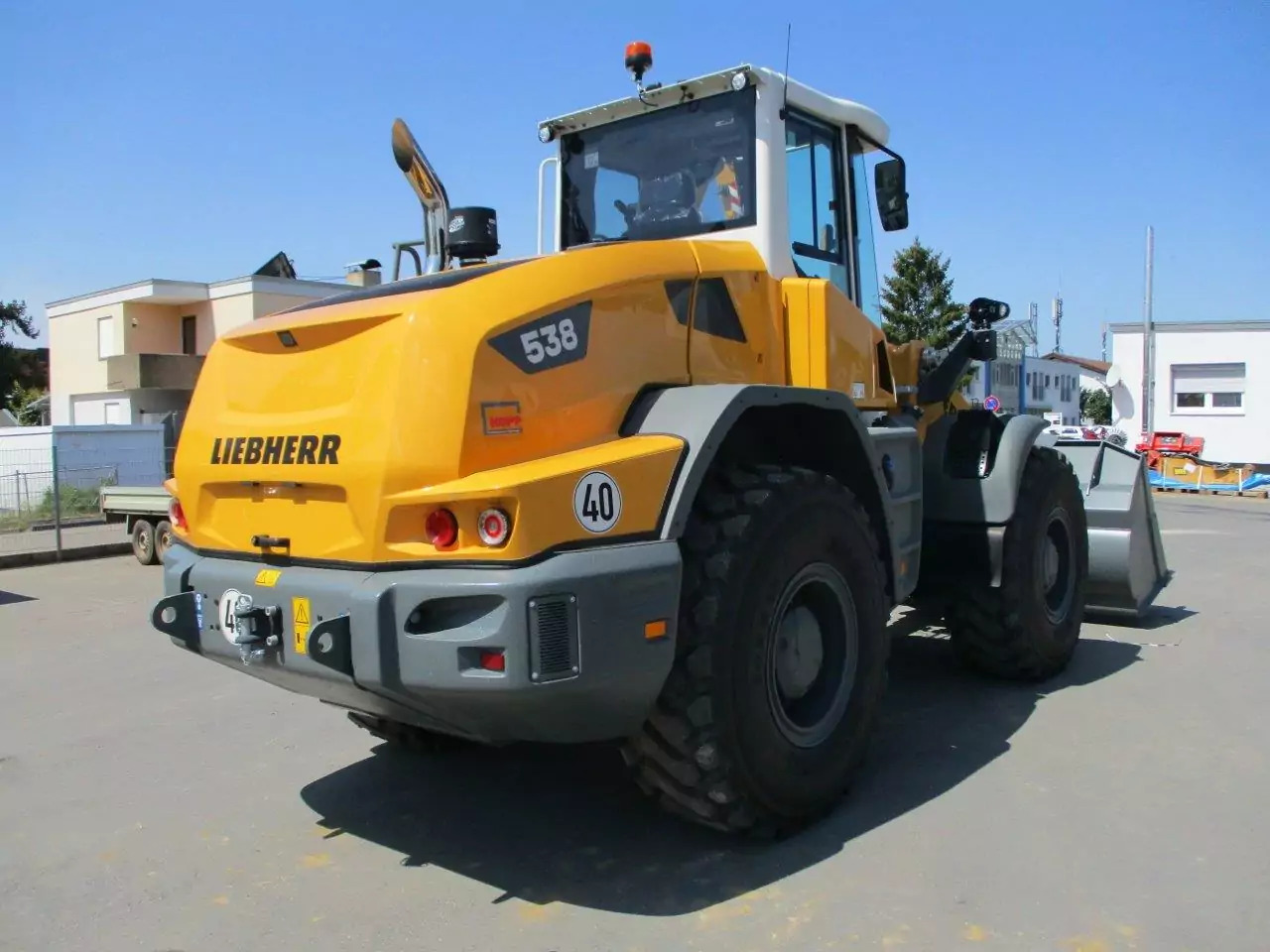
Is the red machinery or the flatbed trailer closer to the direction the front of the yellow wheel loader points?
the red machinery

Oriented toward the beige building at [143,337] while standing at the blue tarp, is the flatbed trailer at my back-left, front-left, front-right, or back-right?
front-left

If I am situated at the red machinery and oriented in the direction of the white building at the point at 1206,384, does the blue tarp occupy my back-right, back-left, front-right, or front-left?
back-right

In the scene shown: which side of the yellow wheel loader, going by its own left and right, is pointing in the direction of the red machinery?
front

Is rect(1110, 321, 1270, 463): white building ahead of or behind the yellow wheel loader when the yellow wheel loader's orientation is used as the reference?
ahead

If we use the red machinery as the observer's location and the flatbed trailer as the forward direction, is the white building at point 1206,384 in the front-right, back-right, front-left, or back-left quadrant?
back-right

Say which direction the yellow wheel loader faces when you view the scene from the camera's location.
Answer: facing away from the viewer and to the right of the viewer

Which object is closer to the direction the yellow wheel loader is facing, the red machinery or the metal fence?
the red machinery

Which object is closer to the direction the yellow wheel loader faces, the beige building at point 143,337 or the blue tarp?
the blue tarp

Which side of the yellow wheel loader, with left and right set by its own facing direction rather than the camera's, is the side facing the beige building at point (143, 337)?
left

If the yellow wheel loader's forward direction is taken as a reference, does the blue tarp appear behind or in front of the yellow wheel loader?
in front

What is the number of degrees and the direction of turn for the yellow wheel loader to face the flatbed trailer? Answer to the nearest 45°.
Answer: approximately 90° to its left

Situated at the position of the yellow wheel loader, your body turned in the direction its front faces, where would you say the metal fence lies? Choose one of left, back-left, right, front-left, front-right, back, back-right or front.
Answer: left
